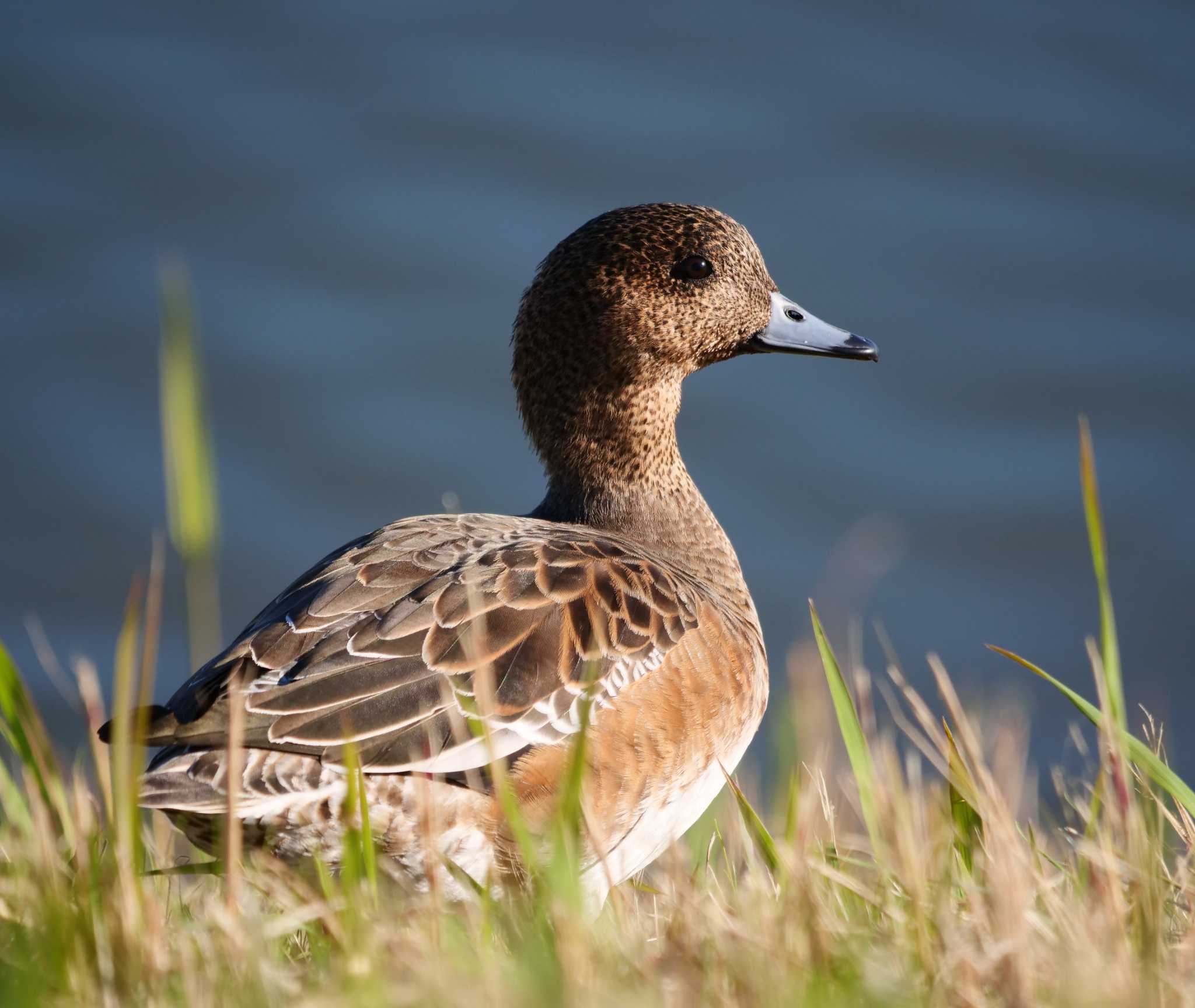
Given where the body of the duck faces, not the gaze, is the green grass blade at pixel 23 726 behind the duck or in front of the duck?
behind

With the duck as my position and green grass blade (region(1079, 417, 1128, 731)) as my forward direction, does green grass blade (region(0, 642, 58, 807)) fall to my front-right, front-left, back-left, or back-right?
back-right

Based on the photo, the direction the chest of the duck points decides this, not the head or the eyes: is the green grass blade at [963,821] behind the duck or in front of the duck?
in front

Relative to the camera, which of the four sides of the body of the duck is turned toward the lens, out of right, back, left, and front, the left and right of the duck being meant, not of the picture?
right

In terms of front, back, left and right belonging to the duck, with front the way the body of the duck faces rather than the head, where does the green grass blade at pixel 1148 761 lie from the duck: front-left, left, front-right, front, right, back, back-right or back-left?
front-right

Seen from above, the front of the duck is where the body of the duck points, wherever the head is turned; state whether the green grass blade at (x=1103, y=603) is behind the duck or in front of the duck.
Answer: in front

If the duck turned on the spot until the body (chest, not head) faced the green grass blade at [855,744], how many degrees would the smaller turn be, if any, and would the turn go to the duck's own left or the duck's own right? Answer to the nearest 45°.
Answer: approximately 45° to the duck's own right
